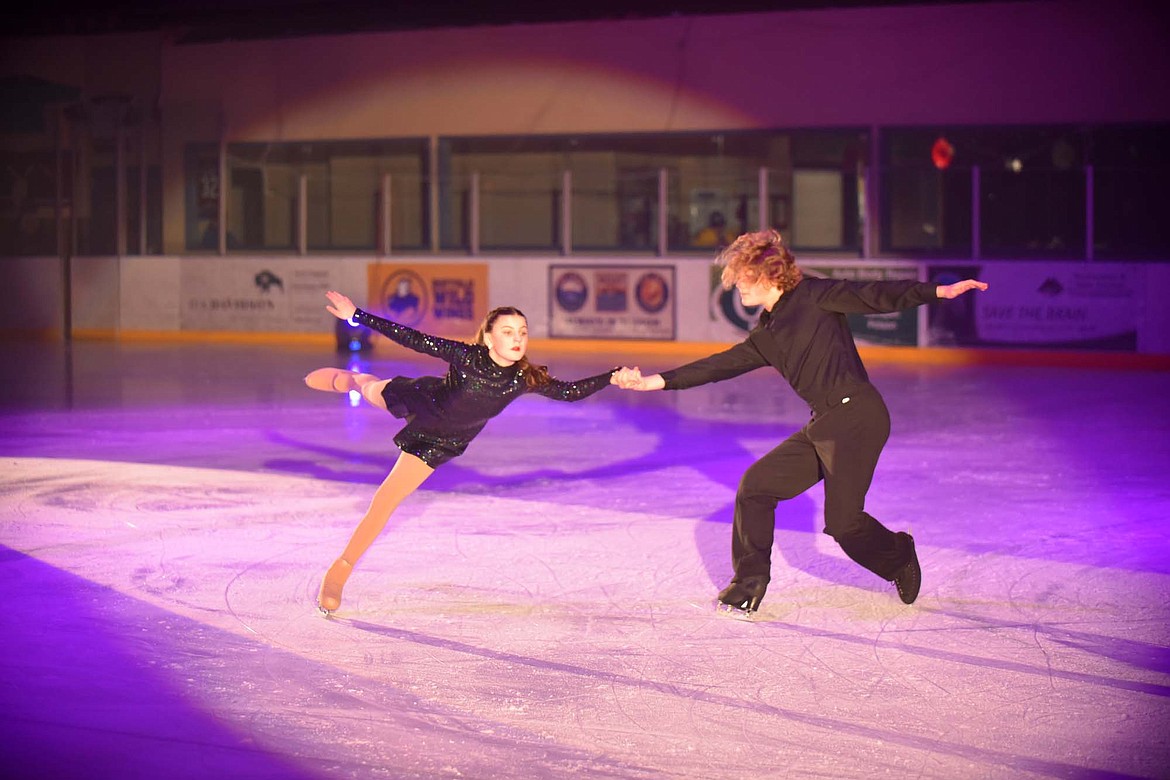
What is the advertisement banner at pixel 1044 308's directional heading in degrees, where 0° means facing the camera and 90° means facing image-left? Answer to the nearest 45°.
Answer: approximately 0°

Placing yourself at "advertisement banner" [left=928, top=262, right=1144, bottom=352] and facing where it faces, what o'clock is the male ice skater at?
The male ice skater is roughly at 12 o'clock from the advertisement banner.

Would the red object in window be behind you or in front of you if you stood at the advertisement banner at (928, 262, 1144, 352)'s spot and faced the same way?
behind

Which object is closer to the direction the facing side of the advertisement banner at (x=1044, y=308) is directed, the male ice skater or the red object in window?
the male ice skater

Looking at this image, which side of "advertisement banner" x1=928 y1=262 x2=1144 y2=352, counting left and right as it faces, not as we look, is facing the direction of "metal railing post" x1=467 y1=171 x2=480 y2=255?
right

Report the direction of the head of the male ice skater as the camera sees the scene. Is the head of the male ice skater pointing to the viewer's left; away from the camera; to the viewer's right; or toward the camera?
to the viewer's left
